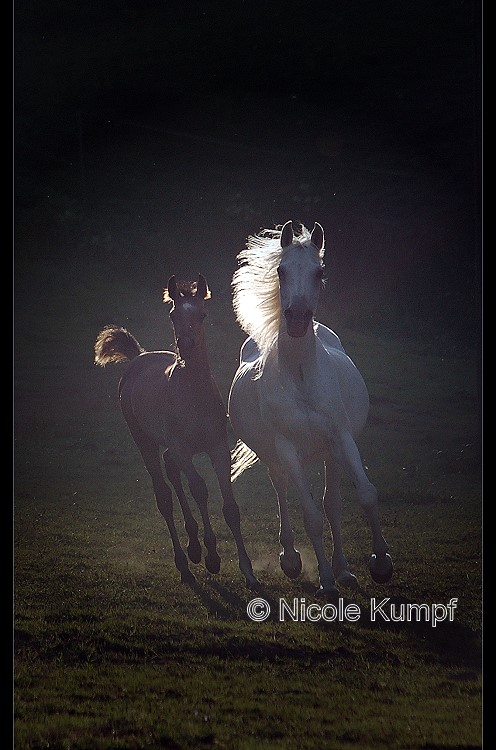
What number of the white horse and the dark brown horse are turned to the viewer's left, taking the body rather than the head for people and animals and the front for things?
0

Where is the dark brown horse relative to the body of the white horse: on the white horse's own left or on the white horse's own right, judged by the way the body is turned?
on the white horse's own right

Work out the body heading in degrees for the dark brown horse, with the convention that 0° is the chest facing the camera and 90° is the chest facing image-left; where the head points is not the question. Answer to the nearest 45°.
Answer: approximately 315°
